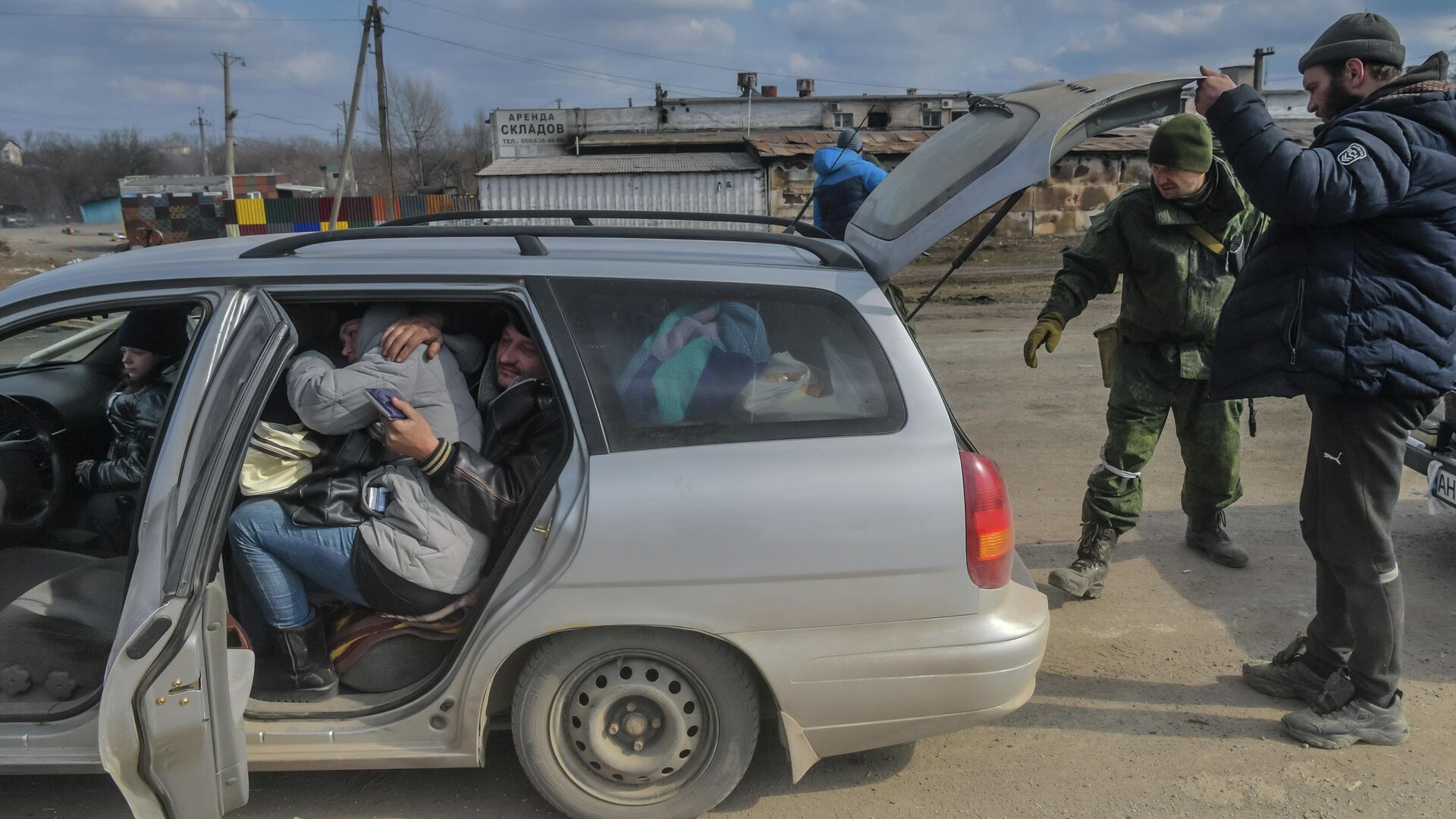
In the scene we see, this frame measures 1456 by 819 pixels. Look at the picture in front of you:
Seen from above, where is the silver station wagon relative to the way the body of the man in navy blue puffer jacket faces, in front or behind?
in front

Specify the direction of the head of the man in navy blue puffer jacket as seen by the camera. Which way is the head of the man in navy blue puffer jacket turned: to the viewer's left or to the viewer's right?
to the viewer's left

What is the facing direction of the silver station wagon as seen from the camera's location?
facing to the left of the viewer

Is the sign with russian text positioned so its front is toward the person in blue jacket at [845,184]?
yes

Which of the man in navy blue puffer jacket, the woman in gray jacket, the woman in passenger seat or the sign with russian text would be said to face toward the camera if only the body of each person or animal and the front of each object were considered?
the sign with russian text

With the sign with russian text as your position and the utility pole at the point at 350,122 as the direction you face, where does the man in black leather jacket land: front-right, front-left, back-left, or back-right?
front-left

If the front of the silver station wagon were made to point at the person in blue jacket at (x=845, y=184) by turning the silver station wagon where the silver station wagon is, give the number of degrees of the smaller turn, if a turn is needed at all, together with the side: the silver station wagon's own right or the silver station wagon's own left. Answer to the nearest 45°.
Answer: approximately 90° to the silver station wagon's own right

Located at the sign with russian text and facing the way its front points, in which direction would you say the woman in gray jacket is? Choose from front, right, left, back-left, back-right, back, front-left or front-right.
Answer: front

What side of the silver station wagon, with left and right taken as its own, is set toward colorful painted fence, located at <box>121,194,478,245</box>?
right

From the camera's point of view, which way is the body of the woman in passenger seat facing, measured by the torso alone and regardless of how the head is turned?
to the viewer's left

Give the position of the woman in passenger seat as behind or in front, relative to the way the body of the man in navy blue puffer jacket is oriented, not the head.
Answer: in front

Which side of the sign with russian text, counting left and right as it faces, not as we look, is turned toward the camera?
front

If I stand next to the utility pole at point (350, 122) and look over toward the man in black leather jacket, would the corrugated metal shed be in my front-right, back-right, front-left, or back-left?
front-left

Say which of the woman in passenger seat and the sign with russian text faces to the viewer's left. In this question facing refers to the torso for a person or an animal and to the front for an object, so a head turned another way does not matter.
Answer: the woman in passenger seat

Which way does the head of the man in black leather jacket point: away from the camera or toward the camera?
toward the camera

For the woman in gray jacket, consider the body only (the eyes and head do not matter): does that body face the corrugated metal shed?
no
